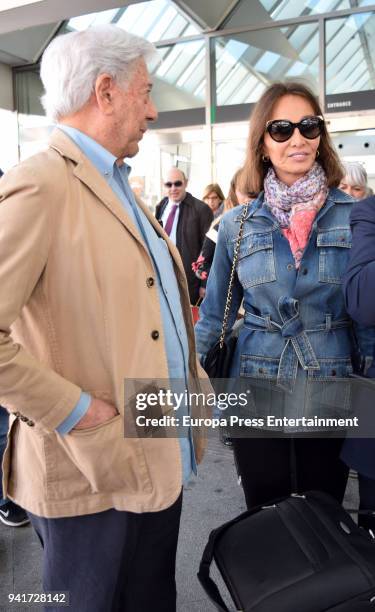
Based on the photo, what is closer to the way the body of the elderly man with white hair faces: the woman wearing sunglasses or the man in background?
the woman wearing sunglasses

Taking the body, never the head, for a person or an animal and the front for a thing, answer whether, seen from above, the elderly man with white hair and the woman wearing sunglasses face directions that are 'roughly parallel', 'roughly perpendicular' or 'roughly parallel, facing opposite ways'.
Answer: roughly perpendicular

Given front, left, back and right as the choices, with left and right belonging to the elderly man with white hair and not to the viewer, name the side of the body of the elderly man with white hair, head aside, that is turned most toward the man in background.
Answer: left

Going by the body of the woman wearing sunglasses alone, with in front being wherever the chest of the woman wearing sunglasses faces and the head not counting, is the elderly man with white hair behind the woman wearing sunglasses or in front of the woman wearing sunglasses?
in front

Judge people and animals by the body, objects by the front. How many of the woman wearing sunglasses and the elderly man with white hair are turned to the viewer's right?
1

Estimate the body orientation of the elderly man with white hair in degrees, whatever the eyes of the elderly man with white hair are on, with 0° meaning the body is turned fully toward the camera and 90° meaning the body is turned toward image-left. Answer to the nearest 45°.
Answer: approximately 270°

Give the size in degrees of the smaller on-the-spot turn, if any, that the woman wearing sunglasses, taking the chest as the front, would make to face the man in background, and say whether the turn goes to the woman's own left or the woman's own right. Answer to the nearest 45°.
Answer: approximately 180°

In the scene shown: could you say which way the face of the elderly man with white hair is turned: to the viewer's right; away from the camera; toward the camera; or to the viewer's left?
to the viewer's right

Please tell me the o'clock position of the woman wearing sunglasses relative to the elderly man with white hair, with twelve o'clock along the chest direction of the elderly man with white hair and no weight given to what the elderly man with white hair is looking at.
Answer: The woman wearing sunglasses is roughly at 11 o'clock from the elderly man with white hair.

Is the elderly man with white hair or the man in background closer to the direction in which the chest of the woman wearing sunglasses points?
the elderly man with white hair
